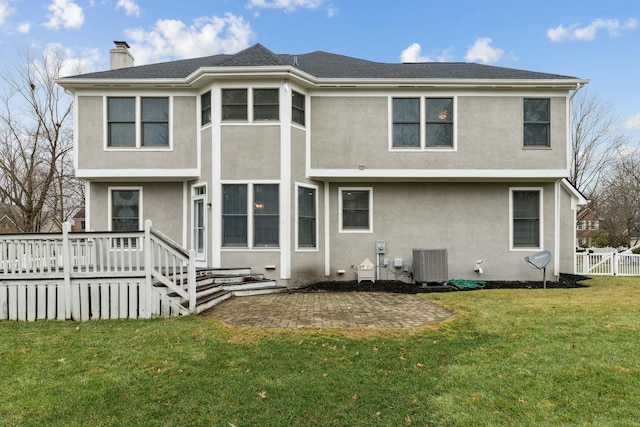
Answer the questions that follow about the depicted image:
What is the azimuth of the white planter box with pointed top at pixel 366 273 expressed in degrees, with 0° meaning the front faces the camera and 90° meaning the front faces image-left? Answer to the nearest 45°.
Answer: approximately 0°

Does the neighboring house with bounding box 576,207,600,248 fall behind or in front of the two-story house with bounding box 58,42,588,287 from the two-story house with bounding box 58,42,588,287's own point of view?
in front

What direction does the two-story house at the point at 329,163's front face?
away from the camera

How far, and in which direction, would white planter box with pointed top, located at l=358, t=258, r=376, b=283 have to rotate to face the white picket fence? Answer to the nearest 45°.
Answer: approximately 135° to its left

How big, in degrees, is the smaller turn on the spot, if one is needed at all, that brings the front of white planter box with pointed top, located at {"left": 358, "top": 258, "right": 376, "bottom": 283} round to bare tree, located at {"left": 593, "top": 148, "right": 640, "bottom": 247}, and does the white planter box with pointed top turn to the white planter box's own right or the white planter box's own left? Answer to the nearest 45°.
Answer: approximately 135° to the white planter box's own left

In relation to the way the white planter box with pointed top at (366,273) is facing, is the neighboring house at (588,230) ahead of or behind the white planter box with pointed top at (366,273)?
behind

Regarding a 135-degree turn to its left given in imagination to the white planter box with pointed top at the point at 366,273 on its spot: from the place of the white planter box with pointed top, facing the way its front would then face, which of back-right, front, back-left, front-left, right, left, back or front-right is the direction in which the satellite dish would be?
front-right

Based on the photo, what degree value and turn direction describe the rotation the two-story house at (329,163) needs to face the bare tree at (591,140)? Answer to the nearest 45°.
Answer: approximately 45° to its right
